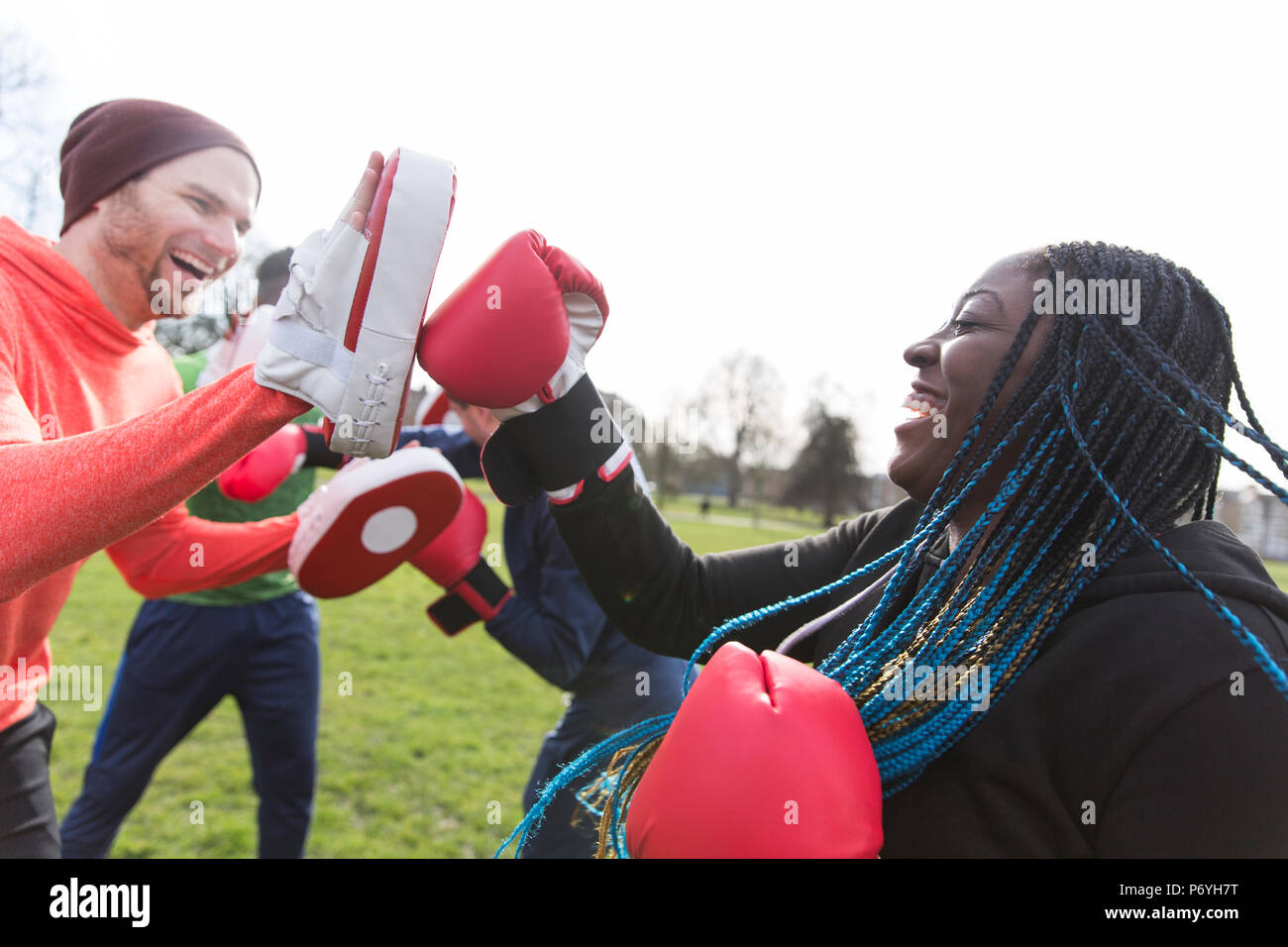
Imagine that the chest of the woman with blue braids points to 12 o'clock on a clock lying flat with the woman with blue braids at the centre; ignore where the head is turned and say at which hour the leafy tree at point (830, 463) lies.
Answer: The leafy tree is roughly at 3 o'clock from the woman with blue braids.

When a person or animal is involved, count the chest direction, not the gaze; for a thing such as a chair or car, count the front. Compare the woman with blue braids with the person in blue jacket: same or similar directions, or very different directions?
same or similar directions

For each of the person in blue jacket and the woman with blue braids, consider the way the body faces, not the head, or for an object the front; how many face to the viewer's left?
2

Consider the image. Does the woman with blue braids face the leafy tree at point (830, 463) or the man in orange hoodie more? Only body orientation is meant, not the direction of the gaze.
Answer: the man in orange hoodie

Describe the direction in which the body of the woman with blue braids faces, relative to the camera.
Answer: to the viewer's left

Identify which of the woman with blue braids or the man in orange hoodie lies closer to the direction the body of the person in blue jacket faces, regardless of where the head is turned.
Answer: the man in orange hoodie

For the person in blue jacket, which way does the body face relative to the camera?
to the viewer's left

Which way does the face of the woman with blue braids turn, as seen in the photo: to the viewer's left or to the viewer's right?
to the viewer's left

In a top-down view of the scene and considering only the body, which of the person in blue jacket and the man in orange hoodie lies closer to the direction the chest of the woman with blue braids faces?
the man in orange hoodie

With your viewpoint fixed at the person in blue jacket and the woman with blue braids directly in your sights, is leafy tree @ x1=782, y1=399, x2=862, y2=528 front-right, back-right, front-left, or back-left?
back-left

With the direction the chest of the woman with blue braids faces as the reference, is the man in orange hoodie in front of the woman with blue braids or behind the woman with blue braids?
in front

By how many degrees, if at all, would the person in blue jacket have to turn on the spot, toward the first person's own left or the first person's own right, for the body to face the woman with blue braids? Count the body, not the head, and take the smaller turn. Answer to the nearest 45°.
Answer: approximately 90° to the first person's own left
